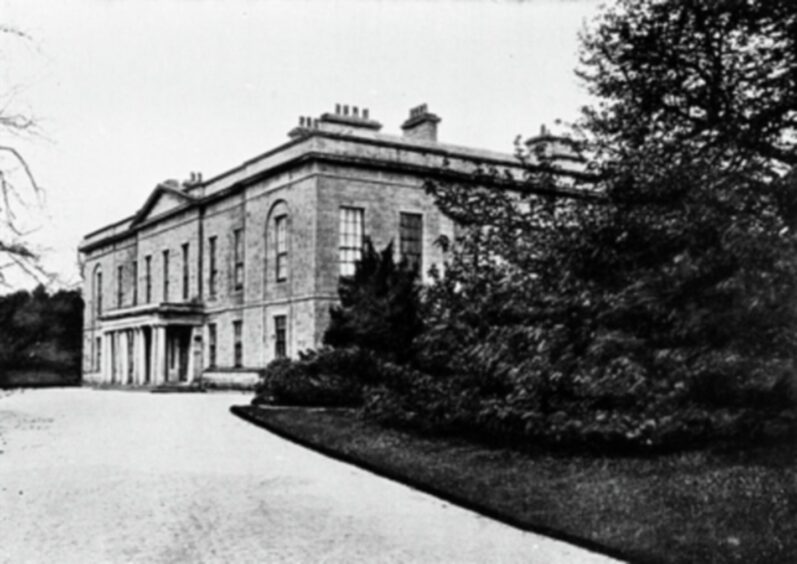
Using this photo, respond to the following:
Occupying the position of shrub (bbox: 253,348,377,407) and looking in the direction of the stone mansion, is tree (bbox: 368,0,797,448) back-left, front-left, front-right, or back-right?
back-right

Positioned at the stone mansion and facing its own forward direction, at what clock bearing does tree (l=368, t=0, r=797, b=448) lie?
The tree is roughly at 10 o'clock from the stone mansion.

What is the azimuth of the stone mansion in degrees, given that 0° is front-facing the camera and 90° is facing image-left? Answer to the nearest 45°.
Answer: approximately 45°

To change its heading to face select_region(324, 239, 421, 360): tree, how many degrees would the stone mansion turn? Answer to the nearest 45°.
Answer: approximately 45° to its left

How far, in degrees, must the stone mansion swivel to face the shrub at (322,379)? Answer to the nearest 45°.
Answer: approximately 45° to its left
